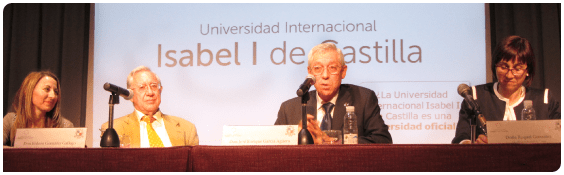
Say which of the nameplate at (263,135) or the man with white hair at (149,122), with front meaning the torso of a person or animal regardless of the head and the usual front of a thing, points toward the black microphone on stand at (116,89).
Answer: the man with white hair

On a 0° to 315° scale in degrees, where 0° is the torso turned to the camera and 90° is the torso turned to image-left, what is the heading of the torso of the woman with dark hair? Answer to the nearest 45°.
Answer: approximately 0°

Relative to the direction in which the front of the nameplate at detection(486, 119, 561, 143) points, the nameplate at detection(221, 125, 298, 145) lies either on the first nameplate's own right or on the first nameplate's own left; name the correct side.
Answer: on the first nameplate's own right

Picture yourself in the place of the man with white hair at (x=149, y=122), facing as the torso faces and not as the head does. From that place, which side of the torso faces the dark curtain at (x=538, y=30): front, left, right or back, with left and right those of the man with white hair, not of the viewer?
left

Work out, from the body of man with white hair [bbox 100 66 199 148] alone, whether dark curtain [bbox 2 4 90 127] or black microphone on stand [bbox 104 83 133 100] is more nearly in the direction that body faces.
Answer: the black microphone on stand
